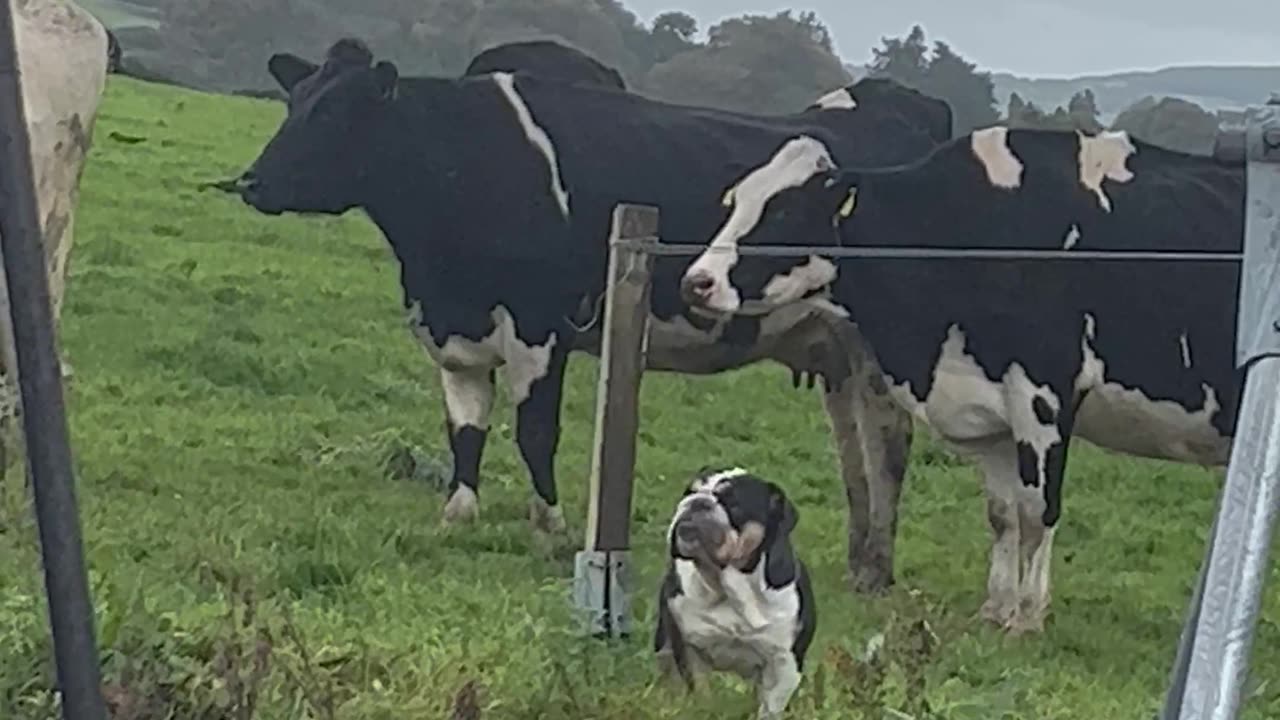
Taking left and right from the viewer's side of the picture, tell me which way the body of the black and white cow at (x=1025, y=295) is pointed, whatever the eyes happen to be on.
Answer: facing to the left of the viewer

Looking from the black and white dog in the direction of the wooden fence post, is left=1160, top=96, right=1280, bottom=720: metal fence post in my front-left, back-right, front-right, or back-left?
back-right

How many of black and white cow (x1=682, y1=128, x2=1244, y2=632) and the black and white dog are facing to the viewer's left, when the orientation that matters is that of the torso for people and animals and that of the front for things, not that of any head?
1

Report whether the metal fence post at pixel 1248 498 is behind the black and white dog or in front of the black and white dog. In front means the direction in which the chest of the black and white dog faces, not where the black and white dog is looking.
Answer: in front

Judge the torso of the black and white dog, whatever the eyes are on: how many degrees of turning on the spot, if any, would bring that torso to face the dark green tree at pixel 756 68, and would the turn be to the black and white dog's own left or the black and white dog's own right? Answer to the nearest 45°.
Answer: approximately 180°

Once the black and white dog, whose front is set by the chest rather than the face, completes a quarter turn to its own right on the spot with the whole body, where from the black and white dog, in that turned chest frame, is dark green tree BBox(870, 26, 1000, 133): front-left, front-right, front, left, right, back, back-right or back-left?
right

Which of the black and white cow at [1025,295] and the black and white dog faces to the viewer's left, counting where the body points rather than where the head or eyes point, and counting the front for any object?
the black and white cow

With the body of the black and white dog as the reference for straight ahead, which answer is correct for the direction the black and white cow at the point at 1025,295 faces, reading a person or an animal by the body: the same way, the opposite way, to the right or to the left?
to the right

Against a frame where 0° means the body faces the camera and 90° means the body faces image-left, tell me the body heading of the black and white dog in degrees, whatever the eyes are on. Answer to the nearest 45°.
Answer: approximately 0°

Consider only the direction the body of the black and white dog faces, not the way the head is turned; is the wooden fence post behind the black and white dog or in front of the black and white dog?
behind

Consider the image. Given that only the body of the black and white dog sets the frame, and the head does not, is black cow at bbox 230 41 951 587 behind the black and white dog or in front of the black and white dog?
behind

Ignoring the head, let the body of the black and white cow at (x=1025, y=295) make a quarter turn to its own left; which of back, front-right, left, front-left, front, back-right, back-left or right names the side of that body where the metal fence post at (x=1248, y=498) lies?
front
